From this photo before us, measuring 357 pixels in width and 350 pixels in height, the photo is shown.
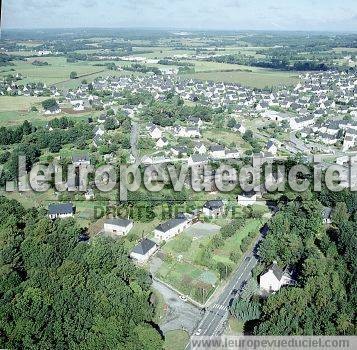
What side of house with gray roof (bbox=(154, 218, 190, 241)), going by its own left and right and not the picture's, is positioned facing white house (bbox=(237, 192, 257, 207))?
left

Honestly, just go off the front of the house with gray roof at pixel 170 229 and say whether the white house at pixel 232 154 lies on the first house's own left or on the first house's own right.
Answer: on the first house's own left

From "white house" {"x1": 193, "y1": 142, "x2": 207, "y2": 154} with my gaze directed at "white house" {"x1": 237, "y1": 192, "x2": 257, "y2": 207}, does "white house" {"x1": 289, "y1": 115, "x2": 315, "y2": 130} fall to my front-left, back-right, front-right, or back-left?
back-left

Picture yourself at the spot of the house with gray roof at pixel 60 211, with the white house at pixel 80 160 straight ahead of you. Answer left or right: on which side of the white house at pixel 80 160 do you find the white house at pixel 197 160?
right

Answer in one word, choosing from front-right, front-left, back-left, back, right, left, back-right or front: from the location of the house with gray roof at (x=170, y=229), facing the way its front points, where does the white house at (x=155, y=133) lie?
back-left

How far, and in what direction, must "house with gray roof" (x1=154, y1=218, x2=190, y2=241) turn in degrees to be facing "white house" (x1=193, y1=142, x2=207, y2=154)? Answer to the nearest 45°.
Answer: approximately 135° to its left

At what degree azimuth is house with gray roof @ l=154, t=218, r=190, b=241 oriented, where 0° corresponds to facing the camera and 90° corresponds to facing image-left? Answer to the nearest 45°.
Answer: approximately 315°

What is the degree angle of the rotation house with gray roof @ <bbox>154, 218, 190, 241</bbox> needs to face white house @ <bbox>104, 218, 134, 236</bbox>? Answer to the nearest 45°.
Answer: approximately 135° to its right

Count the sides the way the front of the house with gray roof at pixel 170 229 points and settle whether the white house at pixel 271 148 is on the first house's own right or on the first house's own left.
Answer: on the first house's own left

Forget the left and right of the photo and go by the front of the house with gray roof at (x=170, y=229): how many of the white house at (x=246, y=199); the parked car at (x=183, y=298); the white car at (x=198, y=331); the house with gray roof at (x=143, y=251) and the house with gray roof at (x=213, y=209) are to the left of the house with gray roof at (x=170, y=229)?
2
